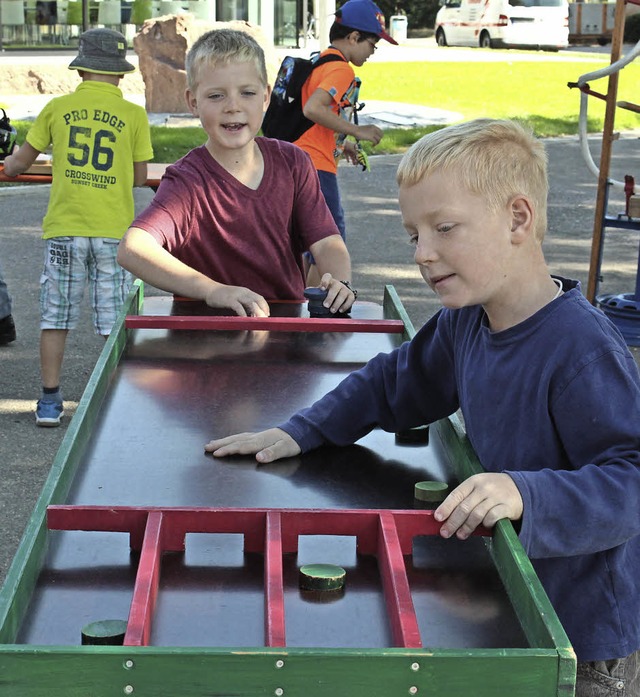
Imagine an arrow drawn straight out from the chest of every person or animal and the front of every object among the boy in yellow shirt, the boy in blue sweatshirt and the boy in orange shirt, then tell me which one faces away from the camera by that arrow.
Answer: the boy in yellow shirt

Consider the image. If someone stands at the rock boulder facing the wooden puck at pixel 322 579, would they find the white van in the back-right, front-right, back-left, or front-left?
back-left

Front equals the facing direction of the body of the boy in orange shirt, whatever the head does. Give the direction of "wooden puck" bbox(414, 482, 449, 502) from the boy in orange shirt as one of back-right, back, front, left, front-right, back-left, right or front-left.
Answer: right

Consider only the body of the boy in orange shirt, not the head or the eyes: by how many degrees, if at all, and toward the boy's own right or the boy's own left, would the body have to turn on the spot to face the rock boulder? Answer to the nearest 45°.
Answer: approximately 90° to the boy's own left

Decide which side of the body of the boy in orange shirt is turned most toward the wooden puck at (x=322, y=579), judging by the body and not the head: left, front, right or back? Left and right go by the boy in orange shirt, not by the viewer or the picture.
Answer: right

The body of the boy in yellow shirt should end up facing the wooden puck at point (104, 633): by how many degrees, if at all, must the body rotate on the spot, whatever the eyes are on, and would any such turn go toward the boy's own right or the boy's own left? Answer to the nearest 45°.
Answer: approximately 180°

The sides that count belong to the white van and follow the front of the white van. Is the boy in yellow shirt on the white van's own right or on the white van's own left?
on the white van's own left

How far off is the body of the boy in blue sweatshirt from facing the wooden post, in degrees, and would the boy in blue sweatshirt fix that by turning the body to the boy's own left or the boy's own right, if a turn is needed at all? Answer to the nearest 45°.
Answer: approximately 135° to the boy's own right

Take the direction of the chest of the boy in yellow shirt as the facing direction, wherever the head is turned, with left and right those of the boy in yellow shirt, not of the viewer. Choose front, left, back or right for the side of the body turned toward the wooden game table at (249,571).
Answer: back

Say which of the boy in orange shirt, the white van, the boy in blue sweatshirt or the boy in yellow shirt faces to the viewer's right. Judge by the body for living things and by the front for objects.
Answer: the boy in orange shirt

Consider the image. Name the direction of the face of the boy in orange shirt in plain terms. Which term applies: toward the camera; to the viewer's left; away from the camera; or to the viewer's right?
to the viewer's right

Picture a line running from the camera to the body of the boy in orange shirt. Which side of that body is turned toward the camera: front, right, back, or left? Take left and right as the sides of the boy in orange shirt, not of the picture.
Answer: right

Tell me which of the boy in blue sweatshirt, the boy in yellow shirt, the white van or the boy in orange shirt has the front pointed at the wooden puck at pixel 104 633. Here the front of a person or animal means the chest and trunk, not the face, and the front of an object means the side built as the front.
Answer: the boy in blue sweatshirt

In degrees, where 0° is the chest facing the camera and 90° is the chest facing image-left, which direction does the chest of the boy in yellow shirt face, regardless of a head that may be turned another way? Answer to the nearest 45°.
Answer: approximately 180°

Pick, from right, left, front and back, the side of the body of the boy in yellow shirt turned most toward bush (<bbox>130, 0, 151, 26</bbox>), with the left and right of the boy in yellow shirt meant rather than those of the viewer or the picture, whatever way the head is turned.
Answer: front

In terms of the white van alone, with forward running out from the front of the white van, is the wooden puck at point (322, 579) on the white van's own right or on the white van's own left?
on the white van's own left

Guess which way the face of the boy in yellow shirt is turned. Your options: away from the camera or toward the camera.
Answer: away from the camera

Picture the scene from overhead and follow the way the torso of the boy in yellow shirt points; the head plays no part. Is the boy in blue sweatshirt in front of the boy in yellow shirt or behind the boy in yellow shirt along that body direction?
behind

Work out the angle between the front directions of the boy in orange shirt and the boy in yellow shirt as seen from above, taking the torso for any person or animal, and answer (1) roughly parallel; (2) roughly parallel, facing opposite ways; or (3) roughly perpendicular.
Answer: roughly perpendicular
